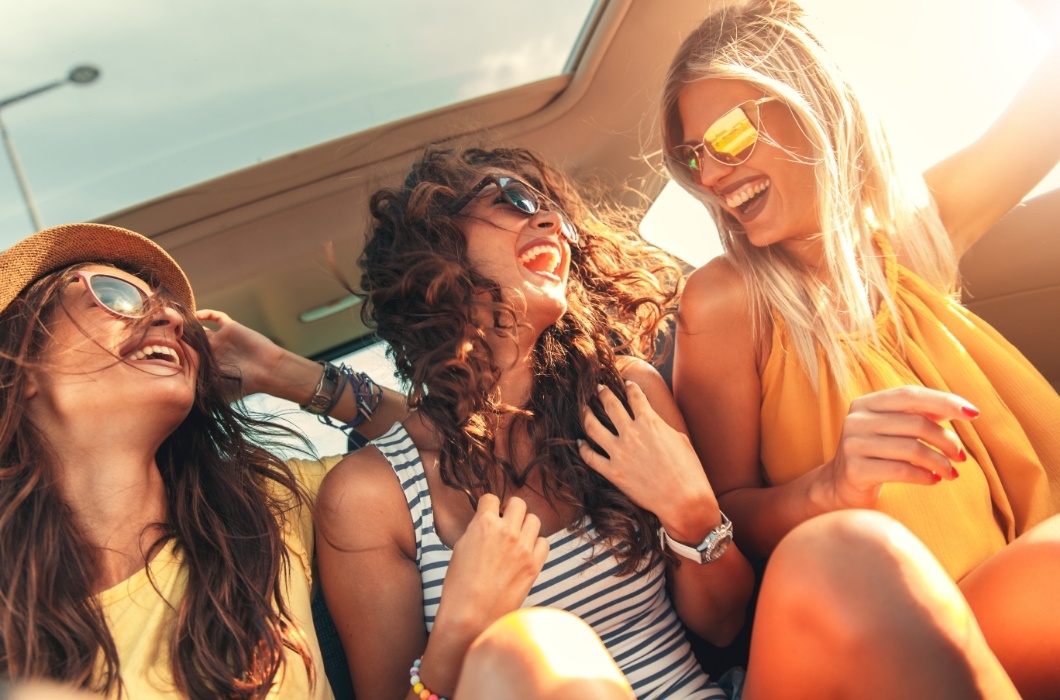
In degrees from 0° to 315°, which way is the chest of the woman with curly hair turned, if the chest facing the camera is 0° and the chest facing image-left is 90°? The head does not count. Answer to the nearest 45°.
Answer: approximately 315°

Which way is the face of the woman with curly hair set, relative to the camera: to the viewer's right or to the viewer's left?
to the viewer's right

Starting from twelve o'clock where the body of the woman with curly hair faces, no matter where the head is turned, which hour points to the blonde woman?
The blonde woman is roughly at 10 o'clock from the woman with curly hair.
